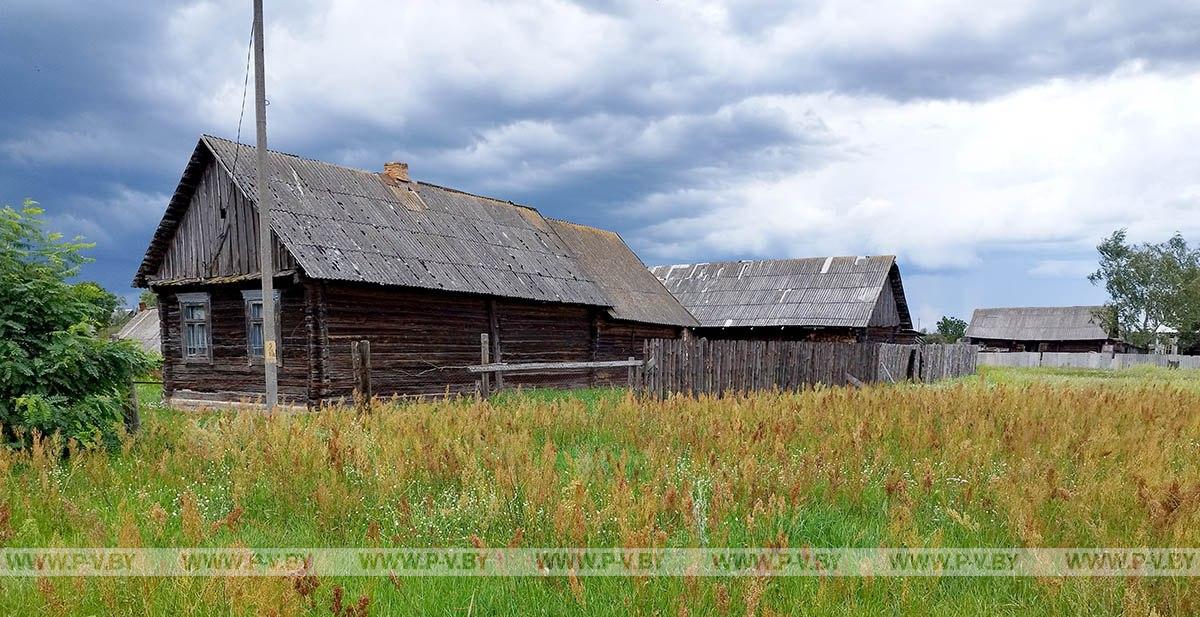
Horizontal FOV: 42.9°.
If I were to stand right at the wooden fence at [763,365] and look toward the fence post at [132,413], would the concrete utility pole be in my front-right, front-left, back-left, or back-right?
front-right

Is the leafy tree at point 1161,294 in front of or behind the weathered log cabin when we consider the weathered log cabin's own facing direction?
behind

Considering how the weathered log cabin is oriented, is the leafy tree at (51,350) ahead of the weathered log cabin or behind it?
ahead

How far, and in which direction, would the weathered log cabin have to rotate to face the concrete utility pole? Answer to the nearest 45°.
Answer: approximately 45° to its left

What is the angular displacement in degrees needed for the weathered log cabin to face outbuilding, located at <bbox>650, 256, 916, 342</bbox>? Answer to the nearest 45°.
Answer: approximately 180°

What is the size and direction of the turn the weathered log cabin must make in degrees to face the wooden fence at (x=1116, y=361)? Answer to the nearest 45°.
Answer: approximately 180°

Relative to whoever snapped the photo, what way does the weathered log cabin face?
facing the viewer and to the left of the viewer

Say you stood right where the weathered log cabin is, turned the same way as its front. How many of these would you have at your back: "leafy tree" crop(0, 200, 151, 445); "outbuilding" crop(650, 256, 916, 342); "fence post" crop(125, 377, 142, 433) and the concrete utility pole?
1

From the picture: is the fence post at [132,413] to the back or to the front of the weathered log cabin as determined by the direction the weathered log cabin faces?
to the front
